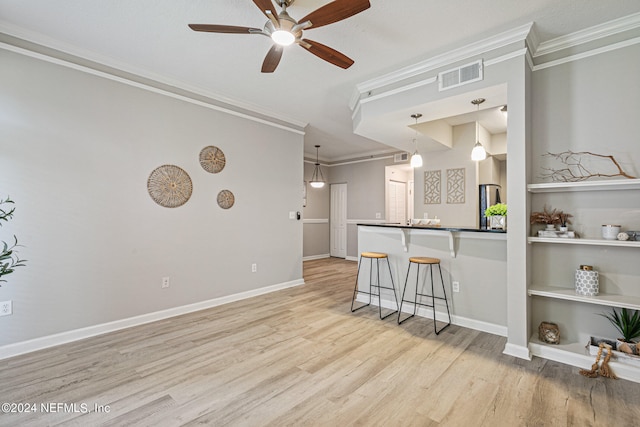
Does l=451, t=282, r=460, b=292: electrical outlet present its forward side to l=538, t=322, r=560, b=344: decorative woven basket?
no

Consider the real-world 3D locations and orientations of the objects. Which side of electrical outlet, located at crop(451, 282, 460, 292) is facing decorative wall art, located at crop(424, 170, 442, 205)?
back

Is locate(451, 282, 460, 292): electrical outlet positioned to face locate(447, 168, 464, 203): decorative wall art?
no

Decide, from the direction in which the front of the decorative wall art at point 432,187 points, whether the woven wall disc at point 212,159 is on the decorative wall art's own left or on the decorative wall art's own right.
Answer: on the decorative wall art's own right

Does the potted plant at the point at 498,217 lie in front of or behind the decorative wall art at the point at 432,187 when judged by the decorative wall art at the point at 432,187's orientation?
in front

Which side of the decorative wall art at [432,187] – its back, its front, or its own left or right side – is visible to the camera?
front

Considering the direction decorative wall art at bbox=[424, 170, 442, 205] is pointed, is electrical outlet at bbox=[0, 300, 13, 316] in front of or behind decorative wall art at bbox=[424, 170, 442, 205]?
in front

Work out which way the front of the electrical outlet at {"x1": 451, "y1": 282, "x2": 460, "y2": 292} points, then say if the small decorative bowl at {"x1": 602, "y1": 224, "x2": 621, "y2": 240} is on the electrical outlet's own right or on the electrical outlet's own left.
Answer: on the electrical outlet's own left

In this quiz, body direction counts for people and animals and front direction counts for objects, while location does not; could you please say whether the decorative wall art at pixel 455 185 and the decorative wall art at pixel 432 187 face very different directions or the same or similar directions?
same or similar directions

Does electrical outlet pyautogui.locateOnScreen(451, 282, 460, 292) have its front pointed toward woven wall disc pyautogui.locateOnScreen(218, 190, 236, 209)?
no

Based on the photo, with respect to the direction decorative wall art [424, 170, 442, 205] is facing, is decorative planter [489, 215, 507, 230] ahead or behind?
ahead

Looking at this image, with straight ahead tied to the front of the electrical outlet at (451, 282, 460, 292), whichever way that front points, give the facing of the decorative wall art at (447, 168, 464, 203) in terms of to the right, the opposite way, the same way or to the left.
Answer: the same way

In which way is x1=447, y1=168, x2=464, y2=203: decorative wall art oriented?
toward the camera
